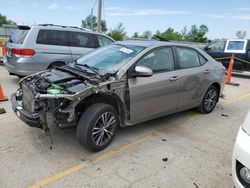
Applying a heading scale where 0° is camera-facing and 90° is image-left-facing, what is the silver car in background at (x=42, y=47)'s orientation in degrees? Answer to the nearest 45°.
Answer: approximately 225°

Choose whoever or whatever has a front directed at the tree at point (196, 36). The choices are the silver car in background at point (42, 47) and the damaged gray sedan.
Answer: the silver car in background

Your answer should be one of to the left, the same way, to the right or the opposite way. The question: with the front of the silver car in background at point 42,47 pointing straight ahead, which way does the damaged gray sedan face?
the opposite way

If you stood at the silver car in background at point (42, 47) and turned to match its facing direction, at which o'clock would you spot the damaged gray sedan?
The damaged gray sedan is roughly at 4 o'clock from the silver car in background.

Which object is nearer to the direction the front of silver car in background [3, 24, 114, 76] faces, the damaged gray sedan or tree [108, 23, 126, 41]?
the tree

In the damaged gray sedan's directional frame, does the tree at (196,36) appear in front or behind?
behind

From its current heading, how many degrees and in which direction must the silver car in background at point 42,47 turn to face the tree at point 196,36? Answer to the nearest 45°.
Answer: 0° — it already faces it

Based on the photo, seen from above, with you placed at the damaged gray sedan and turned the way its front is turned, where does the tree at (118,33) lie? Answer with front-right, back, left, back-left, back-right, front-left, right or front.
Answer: back-right

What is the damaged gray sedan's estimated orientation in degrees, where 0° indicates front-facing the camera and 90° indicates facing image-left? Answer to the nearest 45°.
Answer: approximately 45°

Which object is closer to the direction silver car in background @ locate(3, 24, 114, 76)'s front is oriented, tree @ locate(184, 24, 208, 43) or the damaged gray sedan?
the tree

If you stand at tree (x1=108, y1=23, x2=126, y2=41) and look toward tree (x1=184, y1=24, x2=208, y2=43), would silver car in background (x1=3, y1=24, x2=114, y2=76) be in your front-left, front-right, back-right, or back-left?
back-right

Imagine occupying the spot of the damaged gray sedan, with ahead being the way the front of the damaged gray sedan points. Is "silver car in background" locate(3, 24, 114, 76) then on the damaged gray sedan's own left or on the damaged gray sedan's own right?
on the damaged gray sedan's own right
